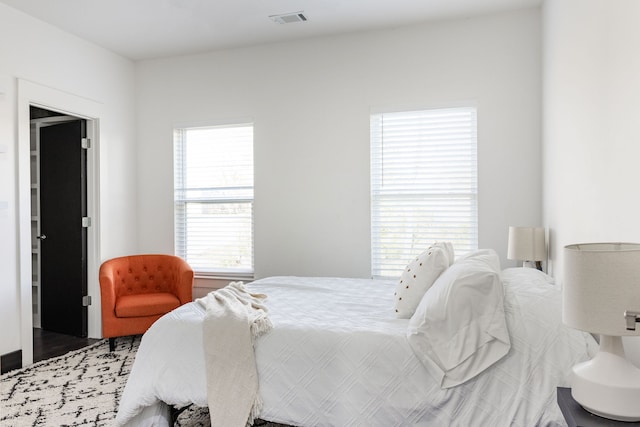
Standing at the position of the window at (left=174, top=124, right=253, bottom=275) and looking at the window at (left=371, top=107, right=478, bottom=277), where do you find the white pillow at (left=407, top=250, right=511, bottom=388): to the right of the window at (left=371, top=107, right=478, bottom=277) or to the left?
right

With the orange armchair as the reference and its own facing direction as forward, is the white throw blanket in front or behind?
in front

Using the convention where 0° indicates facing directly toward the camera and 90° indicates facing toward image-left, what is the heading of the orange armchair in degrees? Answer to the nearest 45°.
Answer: approximately 315°

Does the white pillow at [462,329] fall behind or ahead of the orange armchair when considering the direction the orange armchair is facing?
ahead

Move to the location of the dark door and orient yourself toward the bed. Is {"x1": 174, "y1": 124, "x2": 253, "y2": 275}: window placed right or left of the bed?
left
